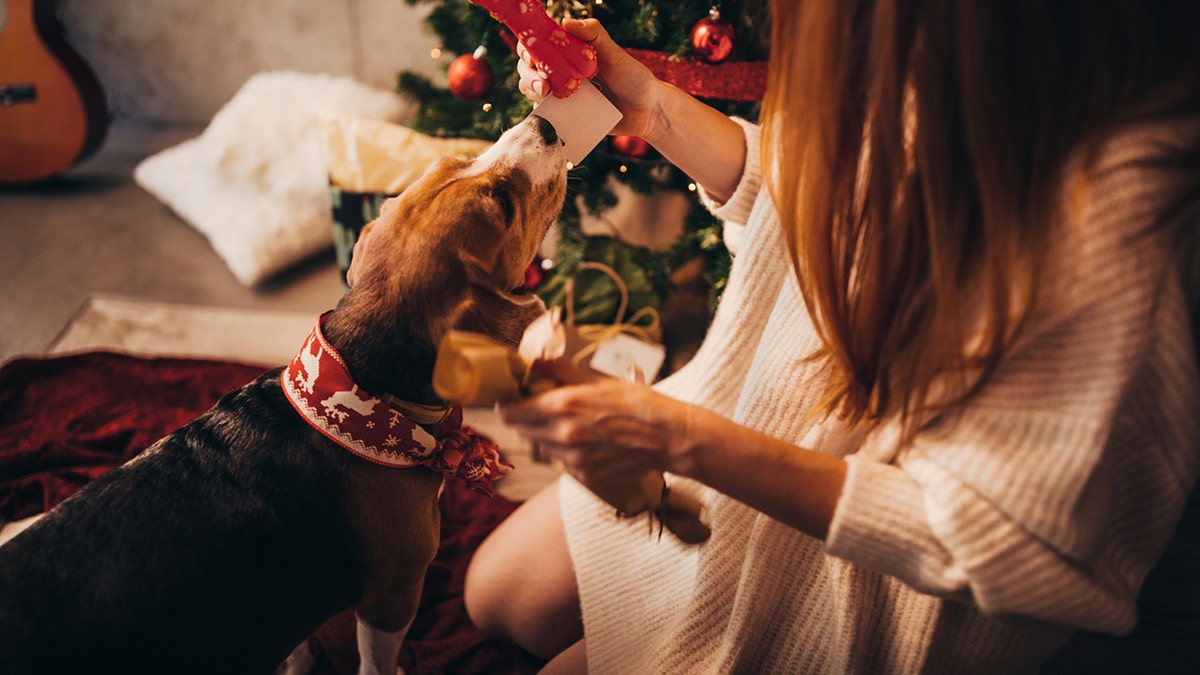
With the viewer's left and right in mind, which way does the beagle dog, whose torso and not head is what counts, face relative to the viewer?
facing to the right of the viewer

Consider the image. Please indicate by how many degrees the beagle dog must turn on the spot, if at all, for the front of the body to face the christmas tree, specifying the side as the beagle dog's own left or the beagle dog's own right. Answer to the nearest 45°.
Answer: approximately 45° to the beagle dog's own left

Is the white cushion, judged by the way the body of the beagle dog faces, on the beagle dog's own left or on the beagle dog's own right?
on the beagle dog's own left

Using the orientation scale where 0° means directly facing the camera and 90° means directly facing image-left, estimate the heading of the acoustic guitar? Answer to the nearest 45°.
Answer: approximately 45°

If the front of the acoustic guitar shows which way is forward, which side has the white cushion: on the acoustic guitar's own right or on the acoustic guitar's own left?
on the acoustic guitar's own left

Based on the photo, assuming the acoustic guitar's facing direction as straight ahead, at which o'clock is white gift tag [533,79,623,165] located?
The white gift tag is roughly at 10 o'clock from the acoustic guitar.

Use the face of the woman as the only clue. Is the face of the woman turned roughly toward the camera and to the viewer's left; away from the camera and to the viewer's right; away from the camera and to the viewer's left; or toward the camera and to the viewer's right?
away from the camera and to the viewer's left

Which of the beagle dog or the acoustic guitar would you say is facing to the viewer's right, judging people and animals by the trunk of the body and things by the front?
the beagle dog

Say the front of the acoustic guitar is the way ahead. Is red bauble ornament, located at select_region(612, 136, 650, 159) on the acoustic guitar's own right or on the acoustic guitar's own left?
on the acoustic guitar's own left

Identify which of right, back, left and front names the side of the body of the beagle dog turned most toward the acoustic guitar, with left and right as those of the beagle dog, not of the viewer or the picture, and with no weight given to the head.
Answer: left

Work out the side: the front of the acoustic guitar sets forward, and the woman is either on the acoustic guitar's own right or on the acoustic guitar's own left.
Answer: on the acoustic guitar's own left

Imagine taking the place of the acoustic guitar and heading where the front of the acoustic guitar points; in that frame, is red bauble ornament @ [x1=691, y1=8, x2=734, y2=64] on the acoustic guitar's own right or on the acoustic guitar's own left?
on the acoustic guitar's own left

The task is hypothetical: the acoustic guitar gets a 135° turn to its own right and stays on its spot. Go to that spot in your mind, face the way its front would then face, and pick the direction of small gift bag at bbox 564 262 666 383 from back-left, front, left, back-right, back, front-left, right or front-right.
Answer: back-right
